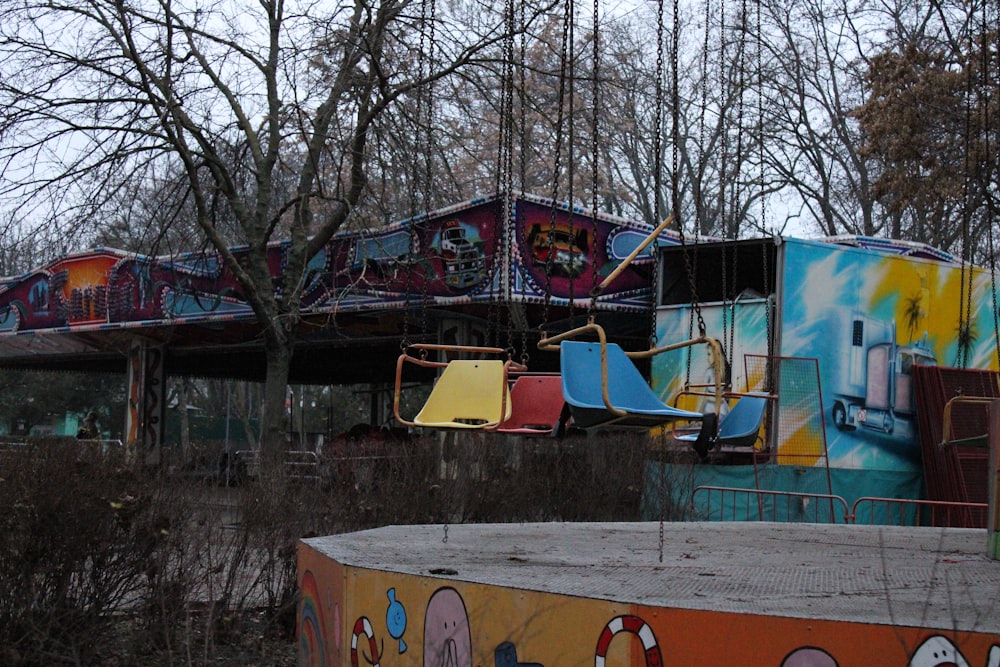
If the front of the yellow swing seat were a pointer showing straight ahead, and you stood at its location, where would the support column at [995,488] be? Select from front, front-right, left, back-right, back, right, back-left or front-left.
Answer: left

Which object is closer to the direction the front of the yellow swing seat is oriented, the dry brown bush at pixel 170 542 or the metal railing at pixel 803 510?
the dry brown bush

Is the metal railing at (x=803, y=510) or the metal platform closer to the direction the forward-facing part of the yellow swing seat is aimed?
the metal platform

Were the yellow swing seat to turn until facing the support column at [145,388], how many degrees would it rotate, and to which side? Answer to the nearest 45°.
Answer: approximately 135° to its right

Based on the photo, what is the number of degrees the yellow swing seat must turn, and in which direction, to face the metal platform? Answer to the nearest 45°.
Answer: approximately 45° to its left

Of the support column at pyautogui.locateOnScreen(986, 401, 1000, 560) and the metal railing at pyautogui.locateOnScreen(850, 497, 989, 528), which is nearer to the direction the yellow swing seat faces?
the support column

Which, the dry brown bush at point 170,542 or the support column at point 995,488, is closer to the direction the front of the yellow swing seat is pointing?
the dry brown bush

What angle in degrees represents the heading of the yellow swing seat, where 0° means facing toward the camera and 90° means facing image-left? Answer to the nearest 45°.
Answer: approximately 45°
